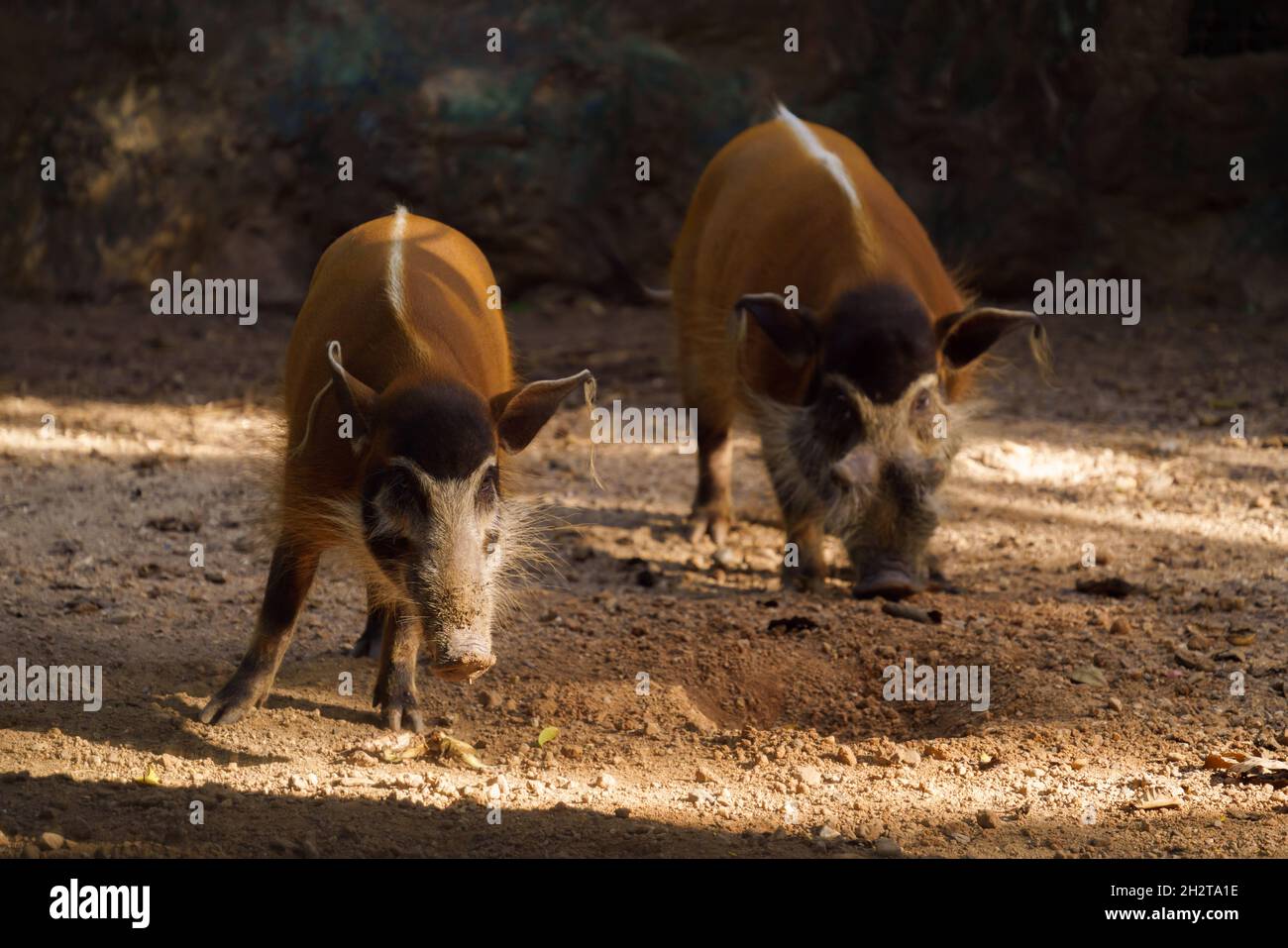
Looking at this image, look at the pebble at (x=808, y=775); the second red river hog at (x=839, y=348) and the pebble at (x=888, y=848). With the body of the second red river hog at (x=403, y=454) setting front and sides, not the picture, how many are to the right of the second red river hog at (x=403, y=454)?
0

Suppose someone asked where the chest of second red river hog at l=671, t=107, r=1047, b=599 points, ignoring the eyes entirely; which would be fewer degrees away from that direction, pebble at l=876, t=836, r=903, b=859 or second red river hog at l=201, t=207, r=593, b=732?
the pebble

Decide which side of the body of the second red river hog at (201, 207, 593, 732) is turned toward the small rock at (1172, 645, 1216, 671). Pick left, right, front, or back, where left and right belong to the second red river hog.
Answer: left

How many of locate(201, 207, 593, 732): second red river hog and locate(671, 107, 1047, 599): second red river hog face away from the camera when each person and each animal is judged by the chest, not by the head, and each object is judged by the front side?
0

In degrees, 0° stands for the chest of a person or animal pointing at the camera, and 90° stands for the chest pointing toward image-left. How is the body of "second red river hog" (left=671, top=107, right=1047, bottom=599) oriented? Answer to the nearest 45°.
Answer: approximately 315°

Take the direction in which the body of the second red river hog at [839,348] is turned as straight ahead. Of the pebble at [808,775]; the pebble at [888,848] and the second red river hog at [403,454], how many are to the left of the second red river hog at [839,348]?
0

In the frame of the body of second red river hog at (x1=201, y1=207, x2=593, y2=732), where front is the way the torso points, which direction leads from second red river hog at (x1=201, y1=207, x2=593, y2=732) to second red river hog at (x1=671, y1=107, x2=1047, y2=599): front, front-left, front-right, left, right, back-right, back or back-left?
back-left

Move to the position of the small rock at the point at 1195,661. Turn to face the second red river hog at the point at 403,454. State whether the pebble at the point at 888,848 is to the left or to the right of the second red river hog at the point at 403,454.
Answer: left

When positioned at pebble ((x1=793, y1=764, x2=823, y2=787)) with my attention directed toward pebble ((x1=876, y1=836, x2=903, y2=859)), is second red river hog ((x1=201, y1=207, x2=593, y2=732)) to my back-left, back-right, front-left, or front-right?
back-right

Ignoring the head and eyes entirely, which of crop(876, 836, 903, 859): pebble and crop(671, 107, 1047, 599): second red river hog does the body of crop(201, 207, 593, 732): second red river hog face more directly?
the pebble

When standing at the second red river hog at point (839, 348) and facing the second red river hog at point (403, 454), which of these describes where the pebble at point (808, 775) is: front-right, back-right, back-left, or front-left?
front-left

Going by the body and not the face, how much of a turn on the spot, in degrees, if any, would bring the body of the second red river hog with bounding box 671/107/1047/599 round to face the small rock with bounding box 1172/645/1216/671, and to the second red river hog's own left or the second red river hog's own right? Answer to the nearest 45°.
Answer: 0° — it already faces it

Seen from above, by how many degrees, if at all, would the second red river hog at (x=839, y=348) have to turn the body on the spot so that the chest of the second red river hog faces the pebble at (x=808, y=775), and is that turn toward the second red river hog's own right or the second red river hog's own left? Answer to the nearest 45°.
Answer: approximately 45° to the second red river hog's own right

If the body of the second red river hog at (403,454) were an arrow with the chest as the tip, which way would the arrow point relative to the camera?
toward the camera

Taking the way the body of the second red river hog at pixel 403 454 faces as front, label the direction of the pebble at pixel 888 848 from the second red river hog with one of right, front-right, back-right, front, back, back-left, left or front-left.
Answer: front-left
